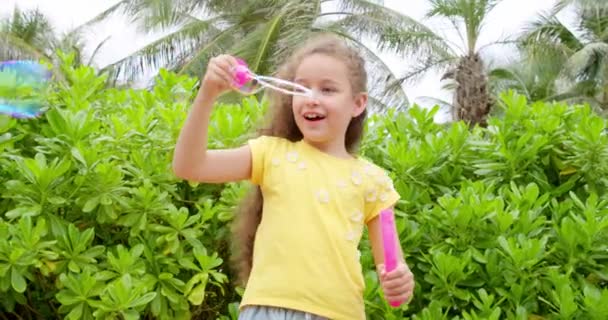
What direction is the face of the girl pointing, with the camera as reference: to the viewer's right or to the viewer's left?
to the viewer's left

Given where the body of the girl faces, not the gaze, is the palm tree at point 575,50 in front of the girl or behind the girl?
behind

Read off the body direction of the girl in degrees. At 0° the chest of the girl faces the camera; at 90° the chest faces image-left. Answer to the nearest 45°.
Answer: approximately 0°

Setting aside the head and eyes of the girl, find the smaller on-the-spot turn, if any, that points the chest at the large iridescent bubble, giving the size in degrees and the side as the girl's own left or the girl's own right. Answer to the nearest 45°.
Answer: approximately 135° to the girl's own right

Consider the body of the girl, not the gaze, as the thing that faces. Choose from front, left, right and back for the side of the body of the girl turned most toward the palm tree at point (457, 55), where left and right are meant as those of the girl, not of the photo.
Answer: back
